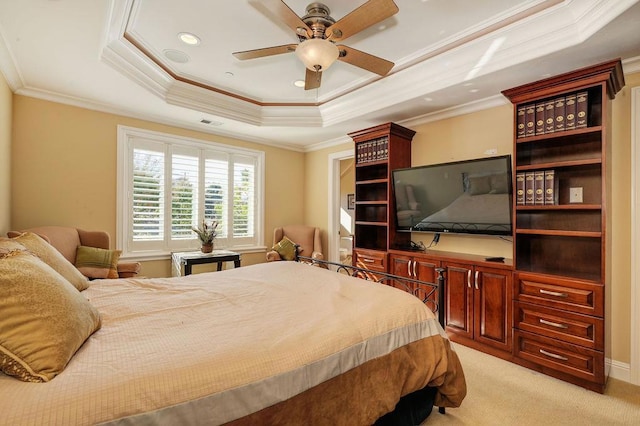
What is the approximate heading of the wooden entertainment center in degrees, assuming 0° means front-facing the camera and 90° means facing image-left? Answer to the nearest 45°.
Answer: approximately 45°

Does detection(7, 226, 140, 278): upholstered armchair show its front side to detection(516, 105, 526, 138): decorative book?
yes

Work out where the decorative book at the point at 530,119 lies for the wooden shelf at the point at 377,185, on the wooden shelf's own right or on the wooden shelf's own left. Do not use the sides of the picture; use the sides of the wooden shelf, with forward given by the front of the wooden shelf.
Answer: on the wooden shelf's own left

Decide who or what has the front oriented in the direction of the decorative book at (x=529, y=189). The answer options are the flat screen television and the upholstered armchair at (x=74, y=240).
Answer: the upholstered armchair

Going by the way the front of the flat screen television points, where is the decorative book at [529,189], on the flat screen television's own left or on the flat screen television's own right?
on the flat screen television's own left

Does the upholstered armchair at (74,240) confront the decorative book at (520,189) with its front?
yes

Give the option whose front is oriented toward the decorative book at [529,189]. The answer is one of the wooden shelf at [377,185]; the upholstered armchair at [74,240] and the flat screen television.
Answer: the upholstered armchair

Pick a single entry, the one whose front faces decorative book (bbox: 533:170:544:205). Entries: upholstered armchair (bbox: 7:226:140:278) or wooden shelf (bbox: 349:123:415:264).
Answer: the upholstered armchair

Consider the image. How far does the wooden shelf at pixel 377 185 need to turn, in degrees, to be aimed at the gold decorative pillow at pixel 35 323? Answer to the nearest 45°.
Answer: approximately 45° to its left

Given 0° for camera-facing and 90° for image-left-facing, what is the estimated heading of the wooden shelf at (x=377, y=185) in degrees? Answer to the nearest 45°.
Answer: approximately 45°

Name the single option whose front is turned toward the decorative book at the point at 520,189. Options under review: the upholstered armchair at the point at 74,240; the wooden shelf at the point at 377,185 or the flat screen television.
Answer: the upholstered armchair

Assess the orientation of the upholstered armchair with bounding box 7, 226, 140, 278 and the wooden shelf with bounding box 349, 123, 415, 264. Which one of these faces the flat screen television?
the upholstered armchair

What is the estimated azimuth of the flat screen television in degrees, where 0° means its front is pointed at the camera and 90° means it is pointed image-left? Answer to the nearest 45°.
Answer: approximately 45°
